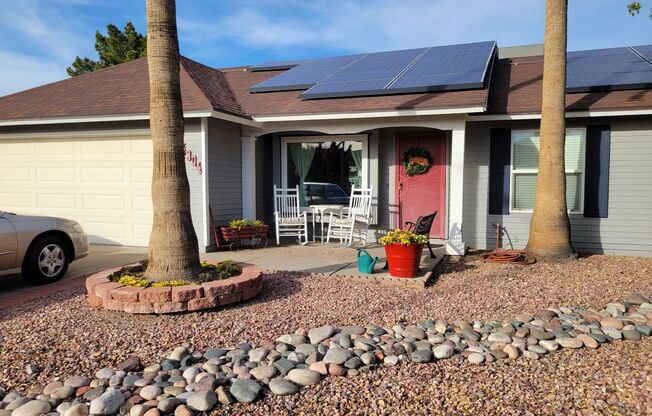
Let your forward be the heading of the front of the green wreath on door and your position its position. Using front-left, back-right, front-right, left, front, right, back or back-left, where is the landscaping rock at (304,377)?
front

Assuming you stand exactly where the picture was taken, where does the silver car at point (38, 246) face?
facing away from the viewer and to the right of the viewer

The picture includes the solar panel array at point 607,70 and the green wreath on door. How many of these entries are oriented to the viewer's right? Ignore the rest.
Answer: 0

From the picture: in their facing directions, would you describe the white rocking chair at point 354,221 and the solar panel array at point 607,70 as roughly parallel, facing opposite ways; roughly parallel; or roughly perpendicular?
roughly parallel

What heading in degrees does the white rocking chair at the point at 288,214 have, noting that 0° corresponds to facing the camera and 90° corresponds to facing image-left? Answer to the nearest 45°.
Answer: approximately 315°

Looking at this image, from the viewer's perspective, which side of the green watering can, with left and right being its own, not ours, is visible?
right

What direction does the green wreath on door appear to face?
toward the camera

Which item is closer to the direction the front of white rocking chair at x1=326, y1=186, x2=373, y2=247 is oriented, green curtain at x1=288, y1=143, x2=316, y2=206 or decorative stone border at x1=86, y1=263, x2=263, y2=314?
the decorative stone border

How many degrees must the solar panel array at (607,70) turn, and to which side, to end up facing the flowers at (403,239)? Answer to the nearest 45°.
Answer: approximately 45° to its right

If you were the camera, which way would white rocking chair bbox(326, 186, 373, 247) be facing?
facing the viewer and to the left of the viewer

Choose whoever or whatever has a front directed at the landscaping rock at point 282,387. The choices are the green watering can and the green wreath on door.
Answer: the green wreath on door

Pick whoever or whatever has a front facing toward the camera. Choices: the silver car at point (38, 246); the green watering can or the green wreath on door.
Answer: the green wreath on door
